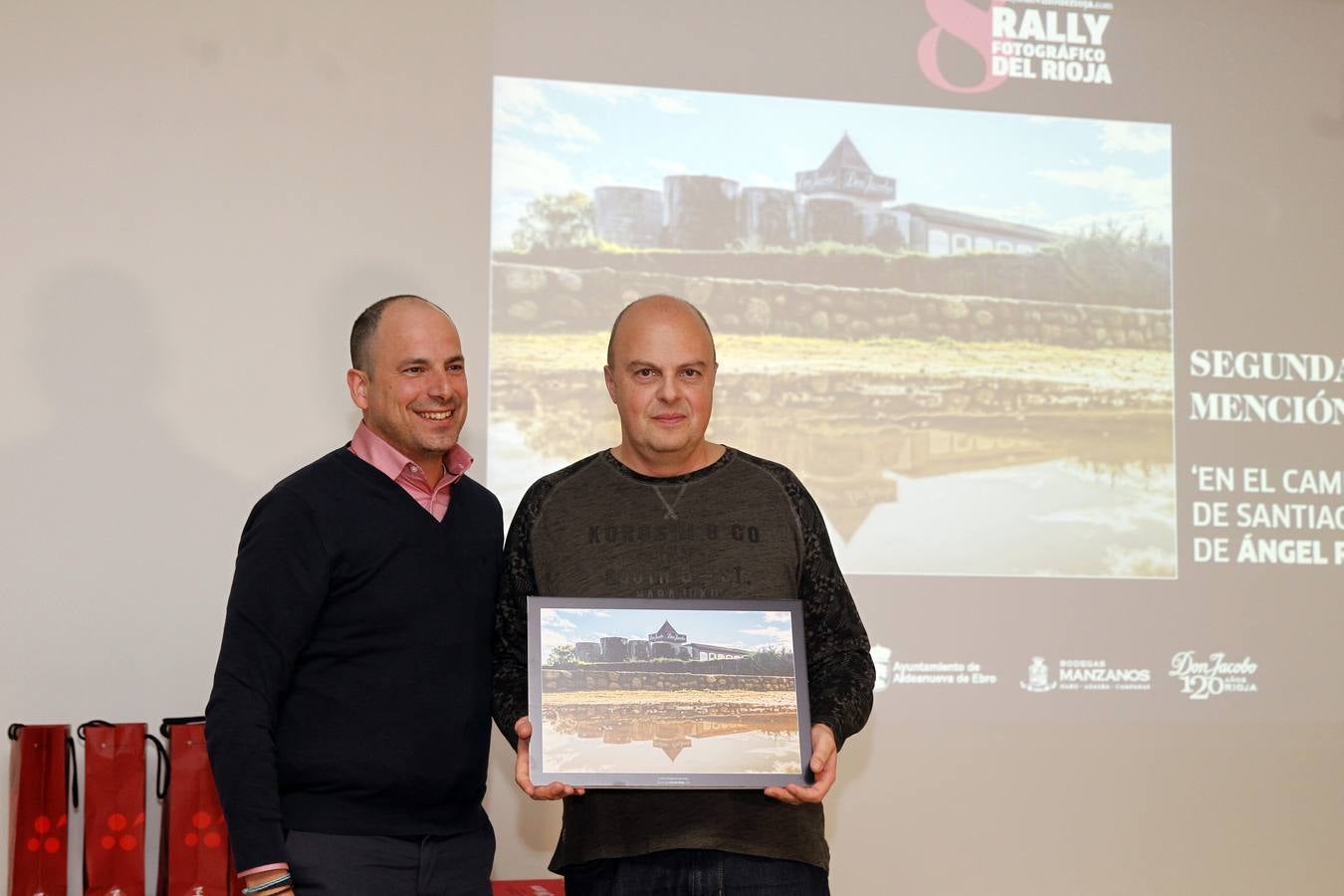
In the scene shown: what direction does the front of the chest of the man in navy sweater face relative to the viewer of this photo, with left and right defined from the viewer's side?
facing the viewer and to the right of the viewer

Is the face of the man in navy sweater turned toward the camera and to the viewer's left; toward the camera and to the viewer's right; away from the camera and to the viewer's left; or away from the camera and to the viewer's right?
toward the camera and to the viewer's right

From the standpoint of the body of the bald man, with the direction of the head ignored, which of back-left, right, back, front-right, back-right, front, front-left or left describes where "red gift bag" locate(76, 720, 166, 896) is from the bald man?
back-right

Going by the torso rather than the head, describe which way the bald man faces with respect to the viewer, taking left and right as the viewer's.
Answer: facing the viewer

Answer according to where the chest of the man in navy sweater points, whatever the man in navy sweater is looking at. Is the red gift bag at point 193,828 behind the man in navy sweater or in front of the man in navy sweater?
behind

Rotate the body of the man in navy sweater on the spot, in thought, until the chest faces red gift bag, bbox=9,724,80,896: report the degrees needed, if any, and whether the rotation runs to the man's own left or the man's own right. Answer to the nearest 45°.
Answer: approximately 180°

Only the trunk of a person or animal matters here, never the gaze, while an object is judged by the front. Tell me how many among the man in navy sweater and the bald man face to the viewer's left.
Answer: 0
